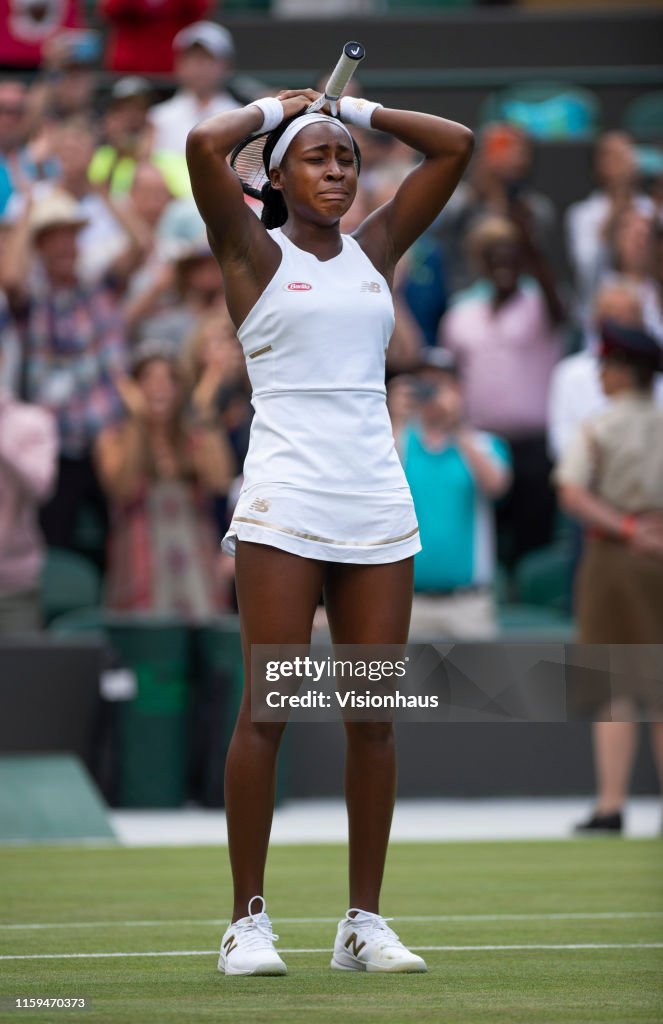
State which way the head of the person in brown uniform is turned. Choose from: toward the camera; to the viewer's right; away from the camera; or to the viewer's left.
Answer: to the viewer's left

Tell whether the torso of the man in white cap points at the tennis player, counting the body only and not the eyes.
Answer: yes

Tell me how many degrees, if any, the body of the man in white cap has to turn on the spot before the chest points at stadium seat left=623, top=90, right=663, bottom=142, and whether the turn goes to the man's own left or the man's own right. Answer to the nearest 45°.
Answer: approximately 135° to the man's own left

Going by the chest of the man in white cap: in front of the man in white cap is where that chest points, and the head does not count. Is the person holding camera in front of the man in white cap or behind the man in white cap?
in front

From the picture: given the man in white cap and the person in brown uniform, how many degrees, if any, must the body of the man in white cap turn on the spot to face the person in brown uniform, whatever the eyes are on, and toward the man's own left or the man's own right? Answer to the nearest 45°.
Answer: approximately 45° to the man's own left

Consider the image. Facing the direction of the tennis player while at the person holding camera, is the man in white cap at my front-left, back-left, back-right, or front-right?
back-right

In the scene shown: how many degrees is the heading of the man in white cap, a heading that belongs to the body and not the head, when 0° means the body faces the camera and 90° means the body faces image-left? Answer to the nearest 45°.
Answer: approximately 0°

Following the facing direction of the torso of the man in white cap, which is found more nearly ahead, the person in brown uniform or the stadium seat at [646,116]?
the person in brown uniform
